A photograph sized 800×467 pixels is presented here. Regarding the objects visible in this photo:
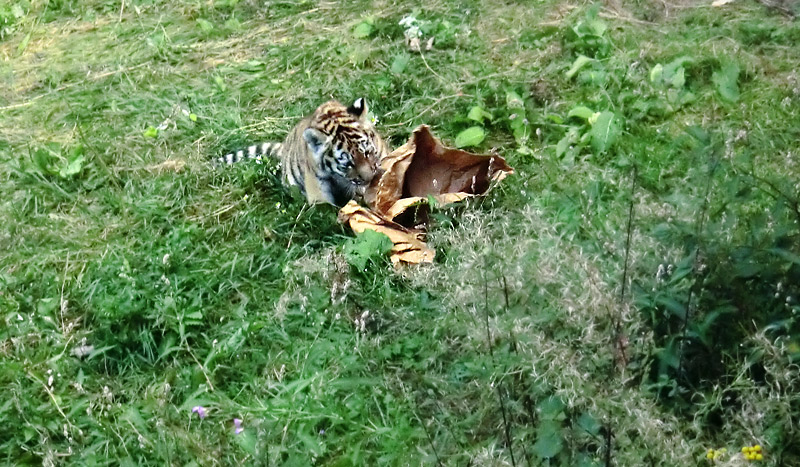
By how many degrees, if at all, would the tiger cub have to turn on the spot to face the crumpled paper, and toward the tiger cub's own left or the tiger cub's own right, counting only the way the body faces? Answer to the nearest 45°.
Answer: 0° — it already faces it

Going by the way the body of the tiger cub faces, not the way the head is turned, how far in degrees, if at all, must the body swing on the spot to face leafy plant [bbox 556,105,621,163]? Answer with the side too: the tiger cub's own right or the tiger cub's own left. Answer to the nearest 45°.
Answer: approximately 45° to the tiger cub's own left

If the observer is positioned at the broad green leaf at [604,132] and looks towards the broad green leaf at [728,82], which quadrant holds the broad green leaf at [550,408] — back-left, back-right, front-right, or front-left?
back-right

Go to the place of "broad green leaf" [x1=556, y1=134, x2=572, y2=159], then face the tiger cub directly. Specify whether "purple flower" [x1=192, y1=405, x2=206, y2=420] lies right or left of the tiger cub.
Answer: left

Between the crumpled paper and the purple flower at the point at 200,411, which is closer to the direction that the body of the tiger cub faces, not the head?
the crumpled paper

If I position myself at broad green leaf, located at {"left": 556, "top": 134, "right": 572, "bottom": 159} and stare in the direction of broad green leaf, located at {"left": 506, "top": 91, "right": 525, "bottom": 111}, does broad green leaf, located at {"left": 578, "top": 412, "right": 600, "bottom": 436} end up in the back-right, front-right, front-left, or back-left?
back-left

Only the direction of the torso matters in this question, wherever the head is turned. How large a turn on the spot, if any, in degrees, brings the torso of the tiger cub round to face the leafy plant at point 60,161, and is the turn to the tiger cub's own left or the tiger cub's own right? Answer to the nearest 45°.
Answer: approximately 180°

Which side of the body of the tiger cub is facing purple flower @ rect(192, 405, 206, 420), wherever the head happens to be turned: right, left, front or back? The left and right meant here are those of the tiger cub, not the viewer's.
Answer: right

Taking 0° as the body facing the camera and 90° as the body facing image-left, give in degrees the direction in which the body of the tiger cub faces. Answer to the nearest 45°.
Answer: approximately 315°

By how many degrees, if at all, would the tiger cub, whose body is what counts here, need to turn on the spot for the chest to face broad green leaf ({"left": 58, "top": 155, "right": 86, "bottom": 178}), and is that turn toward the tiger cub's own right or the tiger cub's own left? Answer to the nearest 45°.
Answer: approximately 135° to the tiger cub's own right

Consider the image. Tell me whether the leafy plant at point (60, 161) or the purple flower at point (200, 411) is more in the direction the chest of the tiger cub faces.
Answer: the purple flower
